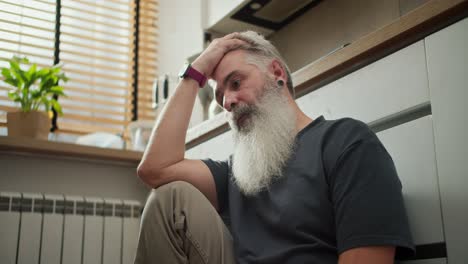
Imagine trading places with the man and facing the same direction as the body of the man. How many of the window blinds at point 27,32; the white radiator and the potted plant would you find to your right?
3

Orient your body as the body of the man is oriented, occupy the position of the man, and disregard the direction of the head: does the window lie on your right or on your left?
on your right

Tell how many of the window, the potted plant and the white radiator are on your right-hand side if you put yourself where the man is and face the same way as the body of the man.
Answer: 3

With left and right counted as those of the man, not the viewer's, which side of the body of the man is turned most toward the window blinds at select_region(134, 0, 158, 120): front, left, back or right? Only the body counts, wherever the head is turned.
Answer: right

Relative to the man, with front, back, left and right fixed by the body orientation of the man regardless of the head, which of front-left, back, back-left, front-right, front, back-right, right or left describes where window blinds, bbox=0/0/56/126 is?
right

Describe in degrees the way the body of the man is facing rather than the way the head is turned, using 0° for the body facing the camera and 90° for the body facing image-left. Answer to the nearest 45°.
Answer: approximately 45°

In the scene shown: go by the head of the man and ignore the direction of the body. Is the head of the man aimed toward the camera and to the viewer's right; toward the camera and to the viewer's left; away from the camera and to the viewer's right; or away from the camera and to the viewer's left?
toward the camera and to the viewer's left

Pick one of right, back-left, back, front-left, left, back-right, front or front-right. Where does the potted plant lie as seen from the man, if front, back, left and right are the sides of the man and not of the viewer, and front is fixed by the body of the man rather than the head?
right

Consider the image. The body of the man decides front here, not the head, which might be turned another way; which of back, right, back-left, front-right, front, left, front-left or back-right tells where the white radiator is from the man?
right
